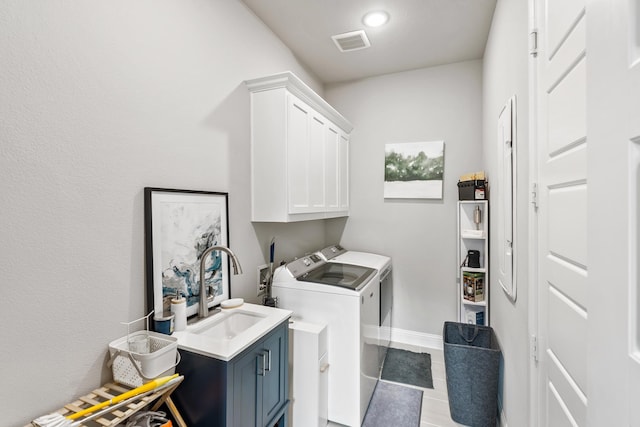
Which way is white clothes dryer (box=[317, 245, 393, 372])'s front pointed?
to the viewer's right

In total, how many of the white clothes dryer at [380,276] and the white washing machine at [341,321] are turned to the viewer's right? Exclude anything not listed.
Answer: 2

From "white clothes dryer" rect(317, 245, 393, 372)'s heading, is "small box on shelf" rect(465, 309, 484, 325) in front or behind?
in front

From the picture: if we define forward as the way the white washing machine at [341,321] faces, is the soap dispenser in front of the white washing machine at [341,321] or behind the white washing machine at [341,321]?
behind

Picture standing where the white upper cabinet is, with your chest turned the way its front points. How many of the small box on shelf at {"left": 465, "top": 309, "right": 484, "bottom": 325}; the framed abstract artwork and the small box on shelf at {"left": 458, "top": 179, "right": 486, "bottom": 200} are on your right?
1

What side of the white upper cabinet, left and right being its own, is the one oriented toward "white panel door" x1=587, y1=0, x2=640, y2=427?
front

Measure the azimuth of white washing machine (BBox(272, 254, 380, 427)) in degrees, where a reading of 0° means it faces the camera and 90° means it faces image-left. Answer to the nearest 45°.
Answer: approximately 270°

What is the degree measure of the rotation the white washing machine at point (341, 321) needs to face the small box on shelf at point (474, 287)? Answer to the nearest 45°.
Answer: approximately 45° to its left

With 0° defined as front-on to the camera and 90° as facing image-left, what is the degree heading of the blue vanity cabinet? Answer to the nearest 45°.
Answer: approximately 315°

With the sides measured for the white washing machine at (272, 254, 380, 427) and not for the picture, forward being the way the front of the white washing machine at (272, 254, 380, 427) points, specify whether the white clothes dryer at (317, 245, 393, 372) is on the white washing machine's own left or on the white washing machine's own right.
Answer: on the white washing machine's own left

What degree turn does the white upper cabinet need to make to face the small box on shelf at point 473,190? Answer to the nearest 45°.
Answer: approximately 45° to its left
